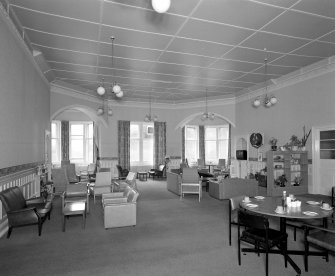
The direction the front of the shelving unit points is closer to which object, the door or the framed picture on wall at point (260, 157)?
the door

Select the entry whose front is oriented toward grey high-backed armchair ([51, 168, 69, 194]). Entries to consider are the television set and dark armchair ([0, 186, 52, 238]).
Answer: the television set

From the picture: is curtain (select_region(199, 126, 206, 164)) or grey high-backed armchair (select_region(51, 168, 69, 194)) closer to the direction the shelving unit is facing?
the grey high-backed armchair

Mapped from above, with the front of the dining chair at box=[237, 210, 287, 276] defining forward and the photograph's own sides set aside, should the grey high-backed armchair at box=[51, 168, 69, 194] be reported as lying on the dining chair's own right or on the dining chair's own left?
on the dining chair's own left

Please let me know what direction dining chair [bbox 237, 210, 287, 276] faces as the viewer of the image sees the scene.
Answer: facing away from the viewer and to the right of the viewer

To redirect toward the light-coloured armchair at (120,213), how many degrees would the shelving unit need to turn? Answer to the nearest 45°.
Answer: approximately 45° to its right
